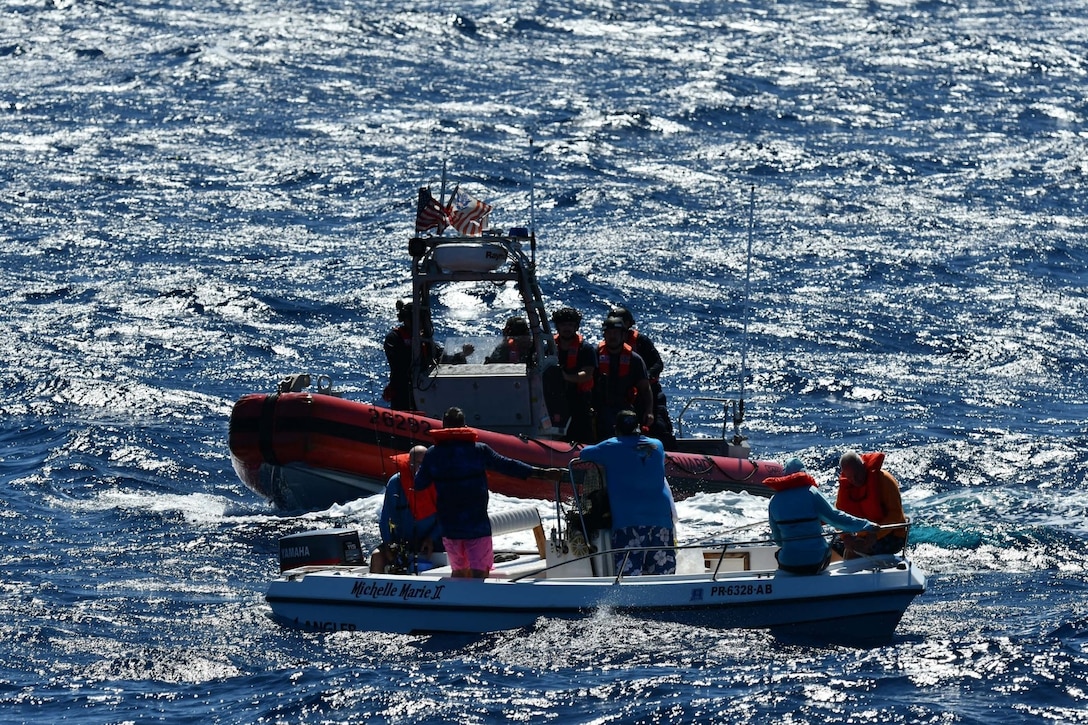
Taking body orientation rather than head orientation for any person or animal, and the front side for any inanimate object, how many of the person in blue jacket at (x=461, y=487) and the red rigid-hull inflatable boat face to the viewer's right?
0

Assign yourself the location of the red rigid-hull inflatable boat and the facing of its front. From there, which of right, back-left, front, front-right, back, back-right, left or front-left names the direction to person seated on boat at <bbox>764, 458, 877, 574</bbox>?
left

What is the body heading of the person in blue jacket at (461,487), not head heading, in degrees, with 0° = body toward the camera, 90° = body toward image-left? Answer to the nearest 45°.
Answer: approximately 180°

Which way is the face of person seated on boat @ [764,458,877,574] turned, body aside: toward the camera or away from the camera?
away from the camera

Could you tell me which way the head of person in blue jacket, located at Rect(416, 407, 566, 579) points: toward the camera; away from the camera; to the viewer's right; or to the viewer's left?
away from the camera

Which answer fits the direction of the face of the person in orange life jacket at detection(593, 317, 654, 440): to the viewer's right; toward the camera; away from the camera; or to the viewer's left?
toward the camera

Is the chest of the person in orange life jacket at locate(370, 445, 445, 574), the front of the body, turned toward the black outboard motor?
no

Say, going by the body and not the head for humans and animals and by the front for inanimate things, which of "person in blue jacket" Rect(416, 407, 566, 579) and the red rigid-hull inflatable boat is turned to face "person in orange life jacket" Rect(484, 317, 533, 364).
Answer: the person in blue jacket

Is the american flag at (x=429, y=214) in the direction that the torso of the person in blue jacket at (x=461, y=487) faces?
yes
